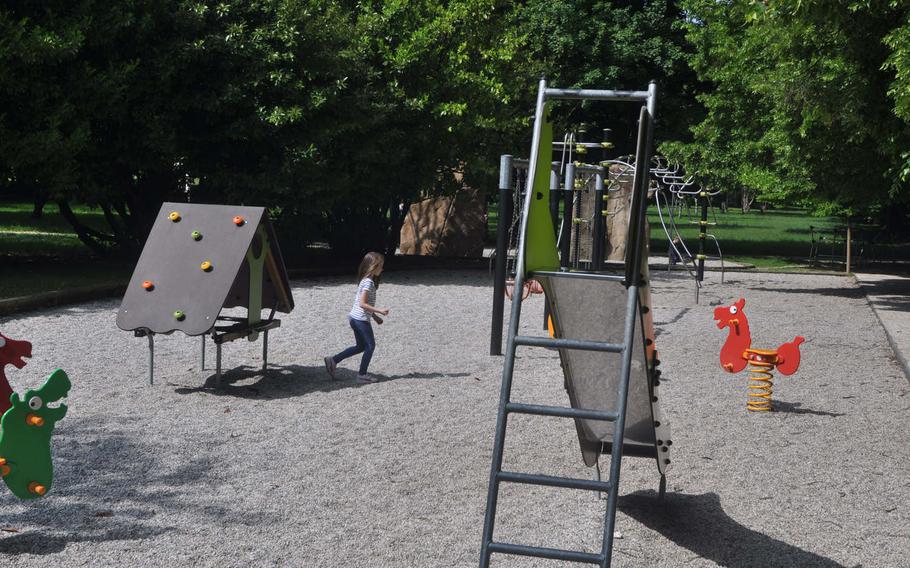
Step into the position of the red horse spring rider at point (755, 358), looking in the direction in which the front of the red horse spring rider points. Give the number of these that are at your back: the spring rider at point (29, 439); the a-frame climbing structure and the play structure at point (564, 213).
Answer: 0

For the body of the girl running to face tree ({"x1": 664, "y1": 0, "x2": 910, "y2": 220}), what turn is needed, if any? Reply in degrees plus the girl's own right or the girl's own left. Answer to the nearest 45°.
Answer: approximately 45° to the girl's own left

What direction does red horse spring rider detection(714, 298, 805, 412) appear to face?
to the viewer's left

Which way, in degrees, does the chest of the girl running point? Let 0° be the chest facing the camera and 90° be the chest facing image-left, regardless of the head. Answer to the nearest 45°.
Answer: approximately 270°

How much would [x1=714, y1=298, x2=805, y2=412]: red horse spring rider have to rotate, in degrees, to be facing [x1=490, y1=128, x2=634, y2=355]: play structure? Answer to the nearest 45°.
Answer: approximately 45° to its right

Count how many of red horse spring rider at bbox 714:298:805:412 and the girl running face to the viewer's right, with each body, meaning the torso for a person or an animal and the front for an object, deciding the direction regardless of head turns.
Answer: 1

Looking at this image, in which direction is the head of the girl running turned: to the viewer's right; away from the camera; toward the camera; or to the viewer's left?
to the viewer's right

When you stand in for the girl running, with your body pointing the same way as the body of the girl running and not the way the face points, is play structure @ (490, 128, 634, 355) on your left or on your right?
on your left

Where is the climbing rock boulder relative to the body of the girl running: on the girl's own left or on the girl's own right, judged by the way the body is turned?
on the girl's own left

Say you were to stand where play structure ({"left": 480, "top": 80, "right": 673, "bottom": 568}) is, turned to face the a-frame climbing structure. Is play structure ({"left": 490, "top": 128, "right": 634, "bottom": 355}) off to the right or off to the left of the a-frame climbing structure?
right

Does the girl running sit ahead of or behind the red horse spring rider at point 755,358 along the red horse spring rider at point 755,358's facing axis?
ahead

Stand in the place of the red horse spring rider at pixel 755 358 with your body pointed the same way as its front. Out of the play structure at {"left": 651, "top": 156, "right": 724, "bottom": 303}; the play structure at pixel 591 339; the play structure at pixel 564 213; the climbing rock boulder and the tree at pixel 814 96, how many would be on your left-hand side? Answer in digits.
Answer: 1

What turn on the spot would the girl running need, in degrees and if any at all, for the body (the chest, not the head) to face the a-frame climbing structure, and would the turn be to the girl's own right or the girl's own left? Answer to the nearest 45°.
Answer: approximately 180°

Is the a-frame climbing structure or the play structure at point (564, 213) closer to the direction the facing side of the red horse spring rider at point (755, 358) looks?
the a-frame climbing structure
